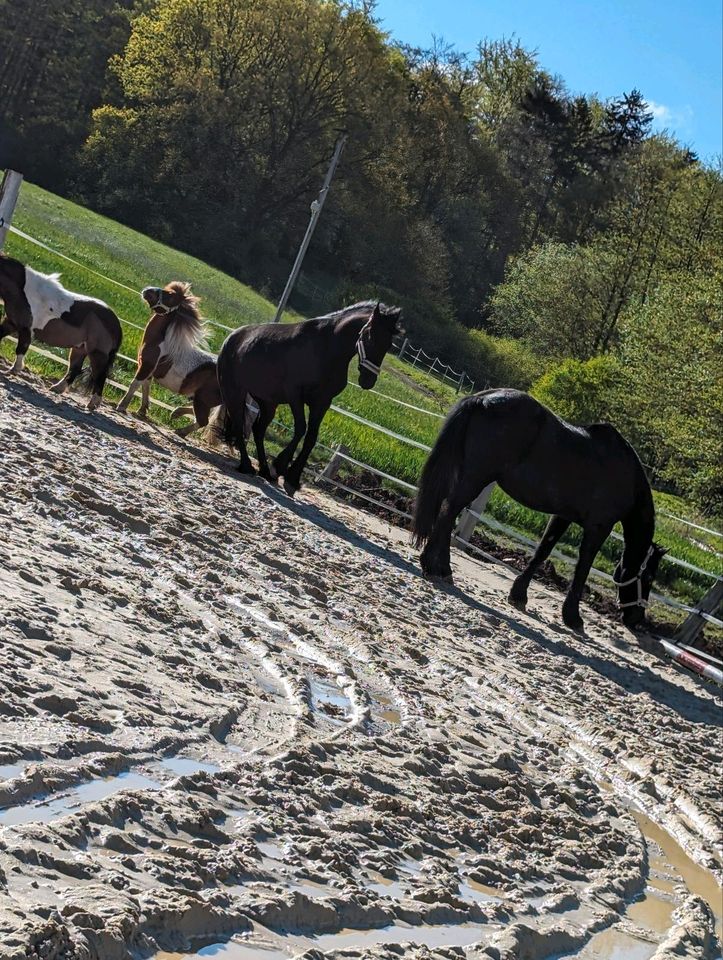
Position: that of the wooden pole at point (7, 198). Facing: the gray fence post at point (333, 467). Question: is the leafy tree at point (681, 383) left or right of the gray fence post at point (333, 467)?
left

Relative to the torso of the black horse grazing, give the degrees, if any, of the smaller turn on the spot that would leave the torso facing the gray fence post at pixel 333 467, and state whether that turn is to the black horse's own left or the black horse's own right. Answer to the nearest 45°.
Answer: approximately 135° to the black horse's own left

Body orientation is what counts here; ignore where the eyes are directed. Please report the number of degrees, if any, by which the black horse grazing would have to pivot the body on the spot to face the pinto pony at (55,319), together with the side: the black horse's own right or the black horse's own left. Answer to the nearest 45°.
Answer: approximately 180°

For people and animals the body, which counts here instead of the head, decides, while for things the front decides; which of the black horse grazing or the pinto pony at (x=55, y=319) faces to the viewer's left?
the pinto pony

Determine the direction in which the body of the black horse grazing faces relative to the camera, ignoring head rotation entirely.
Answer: to the viewer's right

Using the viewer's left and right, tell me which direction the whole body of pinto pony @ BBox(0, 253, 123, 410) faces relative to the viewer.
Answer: facing to the left of the viewer
